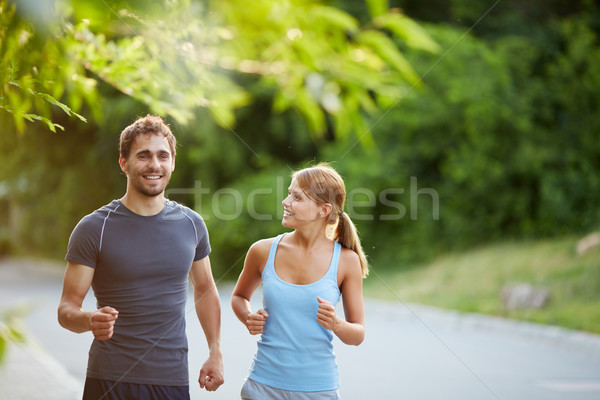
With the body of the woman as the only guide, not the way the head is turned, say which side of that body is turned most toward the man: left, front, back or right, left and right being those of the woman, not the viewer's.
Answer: right

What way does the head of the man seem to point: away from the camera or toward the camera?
toward the camera

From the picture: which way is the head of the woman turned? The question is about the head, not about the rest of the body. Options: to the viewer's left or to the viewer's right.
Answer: to the viewer's left

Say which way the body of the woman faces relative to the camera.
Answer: toward the camera
